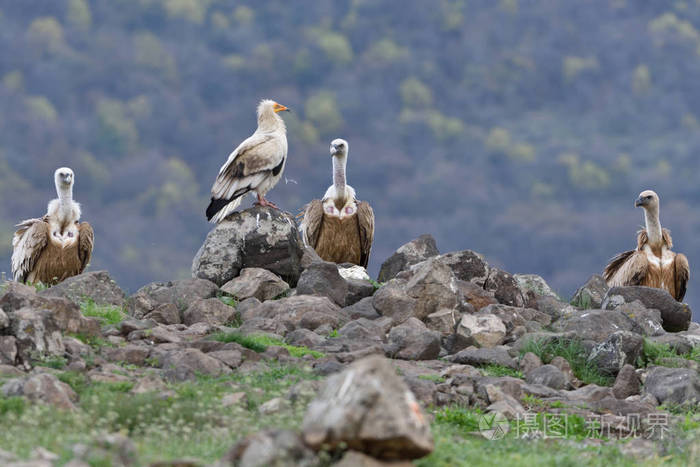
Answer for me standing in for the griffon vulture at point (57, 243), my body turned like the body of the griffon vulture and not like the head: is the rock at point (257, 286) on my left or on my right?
on my left

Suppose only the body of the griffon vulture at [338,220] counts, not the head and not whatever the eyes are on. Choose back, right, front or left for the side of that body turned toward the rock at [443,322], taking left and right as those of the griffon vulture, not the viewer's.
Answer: front

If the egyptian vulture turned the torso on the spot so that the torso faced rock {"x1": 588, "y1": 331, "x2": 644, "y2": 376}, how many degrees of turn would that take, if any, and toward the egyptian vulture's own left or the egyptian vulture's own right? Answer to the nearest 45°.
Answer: approximately 45° to the egyptian vulture's own right

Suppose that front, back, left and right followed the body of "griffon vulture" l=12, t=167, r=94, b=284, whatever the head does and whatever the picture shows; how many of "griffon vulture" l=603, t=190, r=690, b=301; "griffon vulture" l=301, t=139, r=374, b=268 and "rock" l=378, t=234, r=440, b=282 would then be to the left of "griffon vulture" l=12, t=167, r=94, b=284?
3

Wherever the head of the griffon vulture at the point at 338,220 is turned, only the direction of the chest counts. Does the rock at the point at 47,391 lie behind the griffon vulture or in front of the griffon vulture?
in front

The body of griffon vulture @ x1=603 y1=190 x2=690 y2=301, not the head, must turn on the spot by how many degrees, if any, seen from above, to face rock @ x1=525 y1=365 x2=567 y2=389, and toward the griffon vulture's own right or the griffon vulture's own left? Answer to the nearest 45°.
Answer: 0° — it already faces it

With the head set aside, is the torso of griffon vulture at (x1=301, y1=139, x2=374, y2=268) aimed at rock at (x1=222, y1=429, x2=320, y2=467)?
yes

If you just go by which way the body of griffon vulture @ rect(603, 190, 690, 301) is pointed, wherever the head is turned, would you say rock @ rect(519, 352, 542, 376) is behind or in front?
in front

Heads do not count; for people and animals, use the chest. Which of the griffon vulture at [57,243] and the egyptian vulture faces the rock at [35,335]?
the griffon vulture

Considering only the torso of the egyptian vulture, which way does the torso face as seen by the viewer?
to the viewer's right

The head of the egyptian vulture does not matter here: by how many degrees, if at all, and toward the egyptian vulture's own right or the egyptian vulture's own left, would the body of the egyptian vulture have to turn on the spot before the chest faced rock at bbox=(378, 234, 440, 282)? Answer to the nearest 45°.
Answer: approximately 45° to the egyptian vulture's own left

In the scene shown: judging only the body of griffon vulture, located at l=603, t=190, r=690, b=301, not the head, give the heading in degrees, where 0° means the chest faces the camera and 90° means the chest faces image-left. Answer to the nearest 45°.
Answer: approximately 0°
